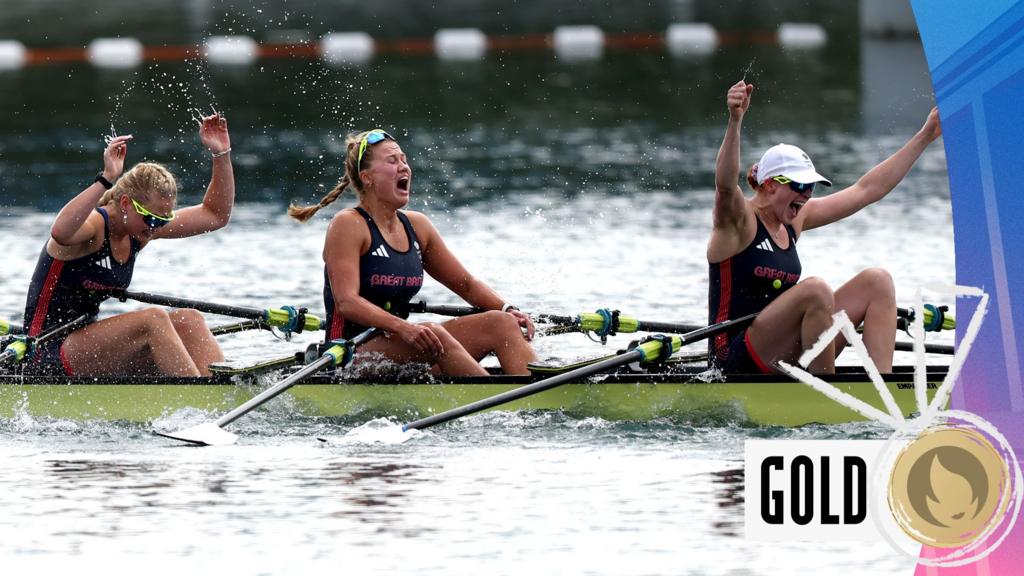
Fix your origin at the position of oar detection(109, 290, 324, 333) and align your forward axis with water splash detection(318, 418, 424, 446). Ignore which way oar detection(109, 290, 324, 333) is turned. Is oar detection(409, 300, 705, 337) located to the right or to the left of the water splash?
left

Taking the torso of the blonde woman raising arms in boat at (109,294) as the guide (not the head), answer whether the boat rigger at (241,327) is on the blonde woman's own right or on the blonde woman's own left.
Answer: on the blonde woman's own left

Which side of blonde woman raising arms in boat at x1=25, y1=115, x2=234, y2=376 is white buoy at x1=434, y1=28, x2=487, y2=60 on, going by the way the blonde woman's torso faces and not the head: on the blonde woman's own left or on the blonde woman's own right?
on the blonde woman's own left

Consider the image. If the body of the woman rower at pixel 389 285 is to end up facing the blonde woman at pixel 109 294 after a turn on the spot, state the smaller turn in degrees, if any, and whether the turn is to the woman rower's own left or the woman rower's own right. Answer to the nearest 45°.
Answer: approximately 135° to the woman rower's own right

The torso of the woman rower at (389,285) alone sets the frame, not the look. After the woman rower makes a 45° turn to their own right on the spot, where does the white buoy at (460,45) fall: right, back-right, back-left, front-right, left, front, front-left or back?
back

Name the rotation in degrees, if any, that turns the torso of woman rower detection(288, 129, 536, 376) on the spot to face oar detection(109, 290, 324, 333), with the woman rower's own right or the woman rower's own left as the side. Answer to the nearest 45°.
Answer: approximately 180°

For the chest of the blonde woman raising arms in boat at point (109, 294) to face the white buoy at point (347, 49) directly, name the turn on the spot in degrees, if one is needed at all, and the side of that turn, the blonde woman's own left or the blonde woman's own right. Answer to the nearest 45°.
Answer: approximately 135° to the blonde woman's own left

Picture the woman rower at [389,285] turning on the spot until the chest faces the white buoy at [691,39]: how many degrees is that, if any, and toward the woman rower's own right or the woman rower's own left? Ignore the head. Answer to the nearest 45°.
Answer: approximately 135° to the woman rower's own left

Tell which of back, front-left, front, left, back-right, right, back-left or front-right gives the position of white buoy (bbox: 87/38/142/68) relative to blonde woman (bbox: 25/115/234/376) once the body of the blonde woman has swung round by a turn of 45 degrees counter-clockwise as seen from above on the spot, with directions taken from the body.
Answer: left

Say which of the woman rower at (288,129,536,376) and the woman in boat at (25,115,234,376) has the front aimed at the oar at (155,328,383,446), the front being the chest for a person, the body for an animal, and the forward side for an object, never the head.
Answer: the woman in boat

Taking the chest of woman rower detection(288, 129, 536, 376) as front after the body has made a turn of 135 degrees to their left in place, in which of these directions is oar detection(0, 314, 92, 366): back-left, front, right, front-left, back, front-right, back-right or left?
left

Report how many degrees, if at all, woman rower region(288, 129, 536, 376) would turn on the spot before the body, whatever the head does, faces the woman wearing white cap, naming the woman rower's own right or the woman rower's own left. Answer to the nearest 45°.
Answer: approximately 45° to the woman rower's own left
